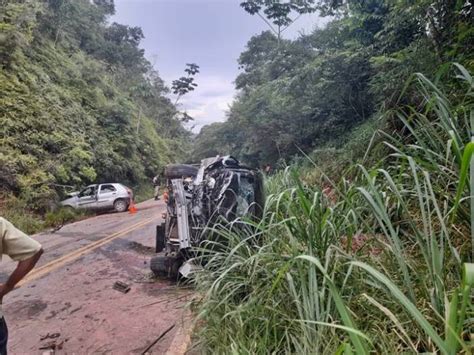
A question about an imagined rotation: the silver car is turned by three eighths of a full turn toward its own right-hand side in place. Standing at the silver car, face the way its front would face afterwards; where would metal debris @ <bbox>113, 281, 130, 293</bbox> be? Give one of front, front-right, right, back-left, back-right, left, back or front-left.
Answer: back-right

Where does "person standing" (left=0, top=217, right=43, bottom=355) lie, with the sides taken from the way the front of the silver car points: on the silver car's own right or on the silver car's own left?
on the silver car's own left

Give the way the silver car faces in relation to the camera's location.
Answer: facing to the left of the viewer

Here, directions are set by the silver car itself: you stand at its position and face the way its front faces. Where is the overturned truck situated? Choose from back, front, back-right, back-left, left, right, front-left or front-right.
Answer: left

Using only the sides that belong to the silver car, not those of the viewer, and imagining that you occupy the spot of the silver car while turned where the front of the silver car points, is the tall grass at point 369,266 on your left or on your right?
on your left

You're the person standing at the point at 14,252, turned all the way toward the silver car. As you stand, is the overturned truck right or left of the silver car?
right
